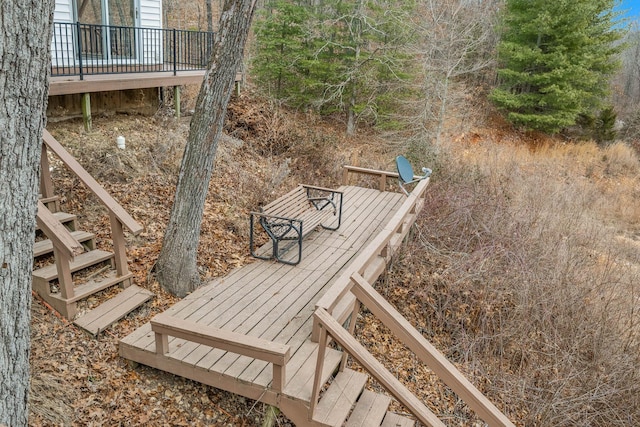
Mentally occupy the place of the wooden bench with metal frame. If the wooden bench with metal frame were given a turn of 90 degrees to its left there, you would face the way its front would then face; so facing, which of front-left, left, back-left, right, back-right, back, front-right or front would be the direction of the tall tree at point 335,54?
front-left

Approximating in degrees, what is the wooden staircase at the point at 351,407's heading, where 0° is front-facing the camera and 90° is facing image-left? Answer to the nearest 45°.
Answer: approximately 315°

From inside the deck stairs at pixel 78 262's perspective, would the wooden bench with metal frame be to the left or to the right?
on its left

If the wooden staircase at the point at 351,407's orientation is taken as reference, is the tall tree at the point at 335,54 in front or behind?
behind

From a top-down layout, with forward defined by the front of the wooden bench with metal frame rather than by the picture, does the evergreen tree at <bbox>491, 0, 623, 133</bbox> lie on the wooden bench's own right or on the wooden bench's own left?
on the wooden bench's own left

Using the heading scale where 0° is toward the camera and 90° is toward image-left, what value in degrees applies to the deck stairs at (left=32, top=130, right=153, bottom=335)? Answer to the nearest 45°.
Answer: approximately 315°

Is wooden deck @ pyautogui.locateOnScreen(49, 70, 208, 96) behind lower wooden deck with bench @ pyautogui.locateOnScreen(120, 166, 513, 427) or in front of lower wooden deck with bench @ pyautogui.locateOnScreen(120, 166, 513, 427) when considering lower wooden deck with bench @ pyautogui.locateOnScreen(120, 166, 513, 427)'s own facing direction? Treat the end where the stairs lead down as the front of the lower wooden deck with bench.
behind

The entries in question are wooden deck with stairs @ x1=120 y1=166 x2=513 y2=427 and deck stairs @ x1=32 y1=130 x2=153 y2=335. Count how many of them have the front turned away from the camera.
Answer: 0

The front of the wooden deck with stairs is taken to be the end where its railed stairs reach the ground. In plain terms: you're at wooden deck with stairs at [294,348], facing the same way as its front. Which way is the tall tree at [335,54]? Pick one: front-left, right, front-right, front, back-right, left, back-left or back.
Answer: back-left

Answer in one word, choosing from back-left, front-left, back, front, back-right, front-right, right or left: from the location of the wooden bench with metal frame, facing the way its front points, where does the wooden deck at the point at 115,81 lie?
back

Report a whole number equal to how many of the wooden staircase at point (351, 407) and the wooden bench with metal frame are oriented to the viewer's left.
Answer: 0

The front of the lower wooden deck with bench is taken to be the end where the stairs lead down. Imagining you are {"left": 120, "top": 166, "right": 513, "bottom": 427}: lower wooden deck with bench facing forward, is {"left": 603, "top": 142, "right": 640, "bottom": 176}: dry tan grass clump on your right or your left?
on your left
